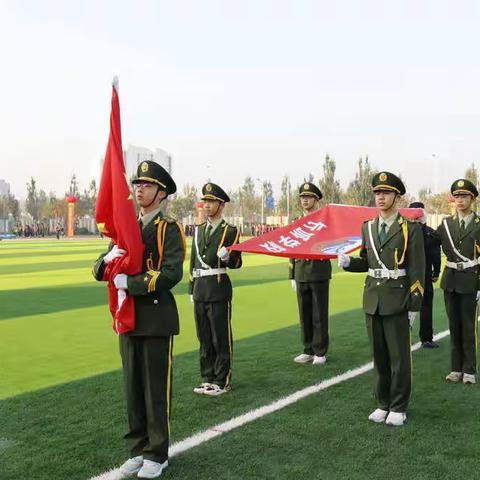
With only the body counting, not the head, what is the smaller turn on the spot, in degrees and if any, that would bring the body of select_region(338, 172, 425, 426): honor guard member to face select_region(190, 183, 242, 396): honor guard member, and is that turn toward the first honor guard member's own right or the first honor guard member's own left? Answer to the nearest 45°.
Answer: approximately 45° to the first honor guard member's own right

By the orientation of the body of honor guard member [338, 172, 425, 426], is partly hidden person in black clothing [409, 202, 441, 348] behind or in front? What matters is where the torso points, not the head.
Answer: behind

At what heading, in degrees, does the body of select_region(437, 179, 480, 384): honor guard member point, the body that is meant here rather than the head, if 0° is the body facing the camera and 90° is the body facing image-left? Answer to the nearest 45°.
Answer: approximately 45°

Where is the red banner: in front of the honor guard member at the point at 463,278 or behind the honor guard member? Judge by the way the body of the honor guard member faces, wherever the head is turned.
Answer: in front

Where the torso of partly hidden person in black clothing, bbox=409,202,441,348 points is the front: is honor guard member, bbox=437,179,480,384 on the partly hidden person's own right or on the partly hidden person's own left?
on the partly hidden person's own left

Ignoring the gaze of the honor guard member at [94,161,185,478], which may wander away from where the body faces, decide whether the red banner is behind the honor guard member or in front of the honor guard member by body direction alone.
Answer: behind

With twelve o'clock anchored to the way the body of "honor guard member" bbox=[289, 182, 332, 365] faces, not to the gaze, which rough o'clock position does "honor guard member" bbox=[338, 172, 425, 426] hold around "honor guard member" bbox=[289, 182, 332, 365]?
"honor guard member" bbox=[338, 172, 425, 426] is roughly at 10 o'clock from "honor guard member" bbox=[289, 182, 332, 365].

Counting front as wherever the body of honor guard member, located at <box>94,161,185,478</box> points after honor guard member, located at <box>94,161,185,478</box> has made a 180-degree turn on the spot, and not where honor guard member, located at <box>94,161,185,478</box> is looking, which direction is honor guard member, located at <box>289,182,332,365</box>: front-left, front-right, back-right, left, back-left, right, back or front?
front
